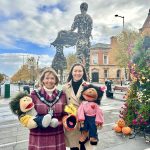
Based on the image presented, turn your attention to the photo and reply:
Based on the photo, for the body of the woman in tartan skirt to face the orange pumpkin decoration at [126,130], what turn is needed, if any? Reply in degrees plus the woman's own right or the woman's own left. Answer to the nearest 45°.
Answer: approximately 135° to the woman's own left

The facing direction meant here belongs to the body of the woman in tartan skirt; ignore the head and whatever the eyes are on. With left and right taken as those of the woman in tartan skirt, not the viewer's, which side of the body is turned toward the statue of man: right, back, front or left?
back

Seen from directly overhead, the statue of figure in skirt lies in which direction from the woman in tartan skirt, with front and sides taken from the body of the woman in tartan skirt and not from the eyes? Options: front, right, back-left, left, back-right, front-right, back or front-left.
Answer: back

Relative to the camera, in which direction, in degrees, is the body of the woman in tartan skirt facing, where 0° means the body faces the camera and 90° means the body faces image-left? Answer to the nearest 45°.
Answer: approximately 0°
